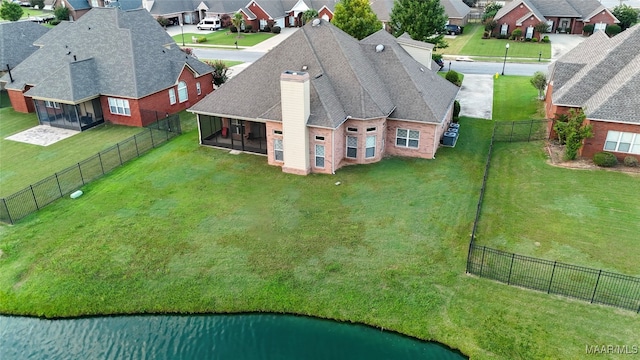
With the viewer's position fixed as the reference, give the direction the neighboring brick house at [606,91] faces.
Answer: facing away from the viewer

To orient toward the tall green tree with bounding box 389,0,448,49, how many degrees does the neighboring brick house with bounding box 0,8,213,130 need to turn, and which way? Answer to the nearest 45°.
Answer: approximately 45° to its right

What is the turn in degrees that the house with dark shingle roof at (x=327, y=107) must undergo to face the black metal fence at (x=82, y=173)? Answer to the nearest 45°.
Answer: approximately 90° to its left

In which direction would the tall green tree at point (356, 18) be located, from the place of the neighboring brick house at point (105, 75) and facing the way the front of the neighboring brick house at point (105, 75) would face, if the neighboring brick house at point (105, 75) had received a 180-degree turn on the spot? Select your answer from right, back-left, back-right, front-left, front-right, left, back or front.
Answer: back-left

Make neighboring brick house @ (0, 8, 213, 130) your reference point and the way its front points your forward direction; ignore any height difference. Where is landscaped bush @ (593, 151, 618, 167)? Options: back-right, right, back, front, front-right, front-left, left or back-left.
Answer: right

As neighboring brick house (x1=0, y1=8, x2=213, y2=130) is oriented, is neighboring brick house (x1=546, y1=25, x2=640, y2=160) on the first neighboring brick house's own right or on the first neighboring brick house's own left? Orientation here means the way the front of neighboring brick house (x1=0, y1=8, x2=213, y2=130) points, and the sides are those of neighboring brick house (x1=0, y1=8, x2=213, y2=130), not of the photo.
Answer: on the first neighboring brick house's own right

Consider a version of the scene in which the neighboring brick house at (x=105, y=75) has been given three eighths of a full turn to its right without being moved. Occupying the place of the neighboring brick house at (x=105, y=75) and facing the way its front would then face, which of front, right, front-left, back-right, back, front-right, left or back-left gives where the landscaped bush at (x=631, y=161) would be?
front-left

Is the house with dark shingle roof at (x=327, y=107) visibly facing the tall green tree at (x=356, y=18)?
yes

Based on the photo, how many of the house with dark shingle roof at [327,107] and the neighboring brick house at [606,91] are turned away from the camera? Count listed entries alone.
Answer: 2

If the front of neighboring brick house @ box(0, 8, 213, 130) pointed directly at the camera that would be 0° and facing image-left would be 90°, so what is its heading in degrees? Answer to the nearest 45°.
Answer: approximately 225°

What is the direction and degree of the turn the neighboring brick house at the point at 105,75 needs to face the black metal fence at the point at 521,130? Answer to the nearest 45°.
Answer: approximately 90° to its right

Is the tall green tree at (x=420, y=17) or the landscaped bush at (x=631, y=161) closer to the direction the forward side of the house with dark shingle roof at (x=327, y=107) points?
the tall green tree

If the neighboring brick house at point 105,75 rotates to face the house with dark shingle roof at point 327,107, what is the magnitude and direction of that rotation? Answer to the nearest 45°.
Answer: approximately 90° to its right

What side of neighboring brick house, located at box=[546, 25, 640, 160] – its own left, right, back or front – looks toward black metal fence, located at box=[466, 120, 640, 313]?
back

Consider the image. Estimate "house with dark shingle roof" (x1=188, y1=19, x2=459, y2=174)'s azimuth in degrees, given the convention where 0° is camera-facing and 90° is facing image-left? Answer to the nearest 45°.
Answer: approximately 180°
